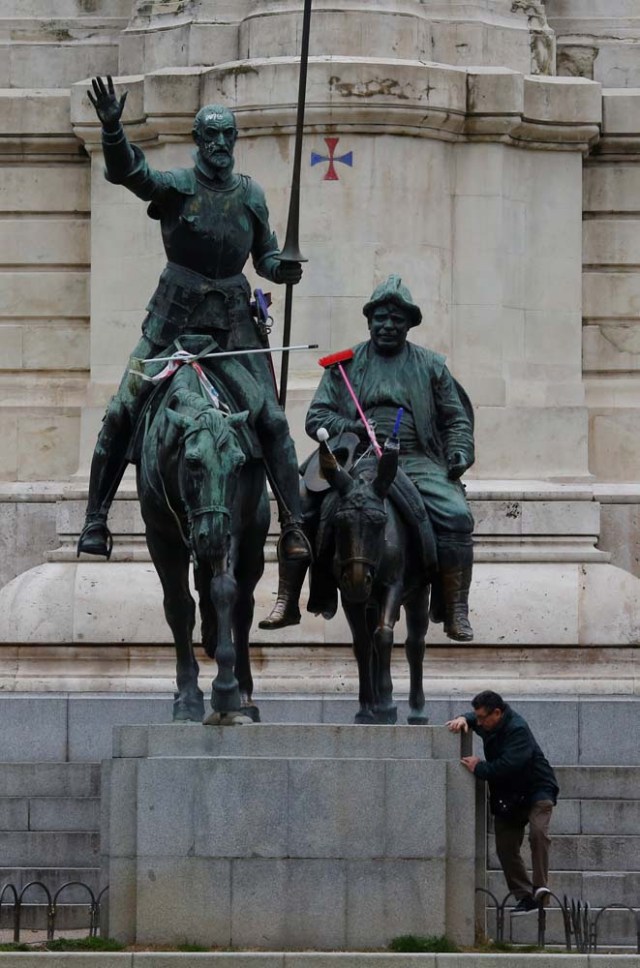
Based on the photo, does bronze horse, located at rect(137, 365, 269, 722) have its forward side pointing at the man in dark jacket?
no

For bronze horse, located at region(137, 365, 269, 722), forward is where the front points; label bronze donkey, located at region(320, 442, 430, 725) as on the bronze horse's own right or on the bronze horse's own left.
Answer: on the bronze horse's own left

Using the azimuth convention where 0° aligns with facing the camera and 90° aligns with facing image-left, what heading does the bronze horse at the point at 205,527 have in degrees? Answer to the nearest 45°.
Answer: approximately 0°

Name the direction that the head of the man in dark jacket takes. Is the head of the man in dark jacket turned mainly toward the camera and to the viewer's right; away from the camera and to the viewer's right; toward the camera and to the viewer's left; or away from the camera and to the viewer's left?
toward the camera and to the viewer's left
